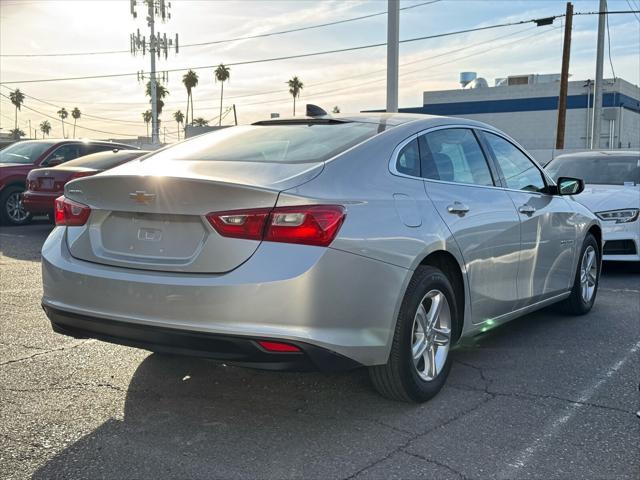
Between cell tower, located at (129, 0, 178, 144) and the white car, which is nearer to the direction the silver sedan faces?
the white car

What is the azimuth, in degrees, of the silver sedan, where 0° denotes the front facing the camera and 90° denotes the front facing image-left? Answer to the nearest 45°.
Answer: approximately 225°

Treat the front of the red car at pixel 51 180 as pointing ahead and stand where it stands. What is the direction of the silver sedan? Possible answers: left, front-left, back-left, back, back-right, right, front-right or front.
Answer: back-right

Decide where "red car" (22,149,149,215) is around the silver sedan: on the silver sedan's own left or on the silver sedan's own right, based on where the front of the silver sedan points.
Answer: on the silver sedan's own left

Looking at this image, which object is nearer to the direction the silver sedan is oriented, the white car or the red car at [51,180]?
the white car

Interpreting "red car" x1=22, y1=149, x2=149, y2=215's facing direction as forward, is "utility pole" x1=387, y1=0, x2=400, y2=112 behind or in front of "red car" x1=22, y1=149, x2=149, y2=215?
in front

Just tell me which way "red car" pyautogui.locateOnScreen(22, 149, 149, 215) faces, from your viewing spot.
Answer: facing away from the viewer and to the right of the viewer

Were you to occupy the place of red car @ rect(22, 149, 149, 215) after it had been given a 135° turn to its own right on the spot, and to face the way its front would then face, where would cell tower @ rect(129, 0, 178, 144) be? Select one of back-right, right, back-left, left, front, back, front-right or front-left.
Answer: back

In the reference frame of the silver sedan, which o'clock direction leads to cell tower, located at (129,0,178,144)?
The cell tower is roughly at 10 o'clock from the silver sedan.

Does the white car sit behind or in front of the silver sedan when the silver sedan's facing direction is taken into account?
in front

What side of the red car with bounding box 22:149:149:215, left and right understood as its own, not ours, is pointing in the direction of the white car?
right

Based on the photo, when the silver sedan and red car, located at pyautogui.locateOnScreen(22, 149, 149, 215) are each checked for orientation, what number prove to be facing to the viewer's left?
0
